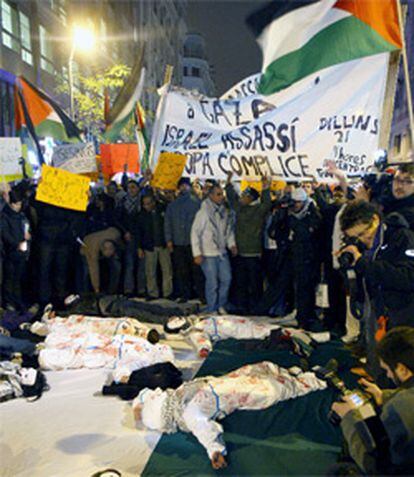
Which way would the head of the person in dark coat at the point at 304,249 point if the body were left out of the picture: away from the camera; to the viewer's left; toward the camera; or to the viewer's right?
toward the camera

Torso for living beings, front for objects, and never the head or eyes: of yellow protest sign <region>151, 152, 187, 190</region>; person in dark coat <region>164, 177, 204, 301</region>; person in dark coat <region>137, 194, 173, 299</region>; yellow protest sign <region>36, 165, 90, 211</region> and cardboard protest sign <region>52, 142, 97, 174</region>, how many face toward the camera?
5

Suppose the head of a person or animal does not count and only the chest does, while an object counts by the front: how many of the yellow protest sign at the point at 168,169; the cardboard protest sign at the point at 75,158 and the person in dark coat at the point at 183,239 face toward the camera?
3

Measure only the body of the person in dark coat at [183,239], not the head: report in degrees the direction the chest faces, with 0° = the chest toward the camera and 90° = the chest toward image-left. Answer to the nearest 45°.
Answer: approximately 0°

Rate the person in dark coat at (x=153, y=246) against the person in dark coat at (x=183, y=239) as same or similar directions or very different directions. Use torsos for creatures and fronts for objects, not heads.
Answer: same or similar directions

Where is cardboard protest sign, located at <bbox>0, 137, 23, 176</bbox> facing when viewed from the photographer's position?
facing the viewer

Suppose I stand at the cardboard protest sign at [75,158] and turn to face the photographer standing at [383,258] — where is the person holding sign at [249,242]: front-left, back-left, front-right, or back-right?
front-left

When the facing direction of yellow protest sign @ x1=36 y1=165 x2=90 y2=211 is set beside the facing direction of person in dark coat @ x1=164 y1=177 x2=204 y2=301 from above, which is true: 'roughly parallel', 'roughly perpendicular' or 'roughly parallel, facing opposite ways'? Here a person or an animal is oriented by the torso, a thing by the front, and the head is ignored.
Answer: roughly parallel

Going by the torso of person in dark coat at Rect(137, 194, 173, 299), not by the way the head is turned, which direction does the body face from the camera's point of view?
toward the camera

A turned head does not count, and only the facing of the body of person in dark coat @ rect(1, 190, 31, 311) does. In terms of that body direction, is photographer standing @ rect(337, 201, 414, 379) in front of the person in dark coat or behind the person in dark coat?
in front

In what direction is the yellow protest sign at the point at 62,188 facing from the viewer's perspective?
toward the camera

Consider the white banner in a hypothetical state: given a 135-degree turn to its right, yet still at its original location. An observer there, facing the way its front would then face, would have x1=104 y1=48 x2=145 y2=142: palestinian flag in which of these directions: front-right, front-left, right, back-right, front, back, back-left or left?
front

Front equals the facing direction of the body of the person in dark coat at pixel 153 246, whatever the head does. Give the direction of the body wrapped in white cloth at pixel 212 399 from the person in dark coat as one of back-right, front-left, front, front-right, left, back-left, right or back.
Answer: front

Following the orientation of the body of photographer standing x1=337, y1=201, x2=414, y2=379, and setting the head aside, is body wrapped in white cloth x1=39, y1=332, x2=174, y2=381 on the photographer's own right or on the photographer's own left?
on the photographer's own right

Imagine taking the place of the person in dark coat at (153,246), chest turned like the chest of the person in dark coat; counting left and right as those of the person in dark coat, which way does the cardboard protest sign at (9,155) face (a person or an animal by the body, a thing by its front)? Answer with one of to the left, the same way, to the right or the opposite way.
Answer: the same way

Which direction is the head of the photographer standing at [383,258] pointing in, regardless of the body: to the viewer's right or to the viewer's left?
to the viewer's left
